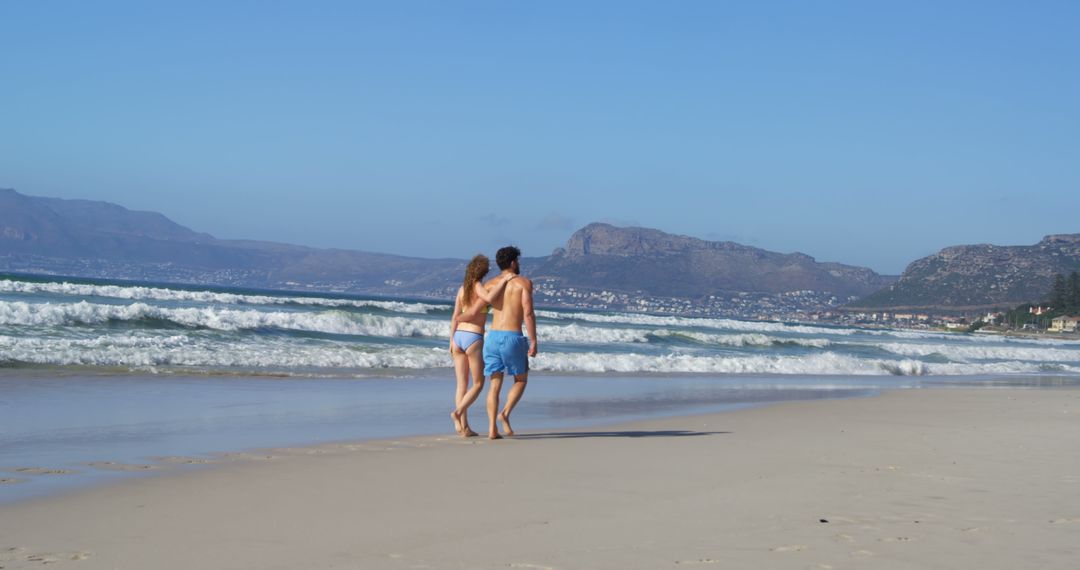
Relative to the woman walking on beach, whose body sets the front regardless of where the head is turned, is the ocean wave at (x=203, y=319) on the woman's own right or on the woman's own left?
on the woman's own left

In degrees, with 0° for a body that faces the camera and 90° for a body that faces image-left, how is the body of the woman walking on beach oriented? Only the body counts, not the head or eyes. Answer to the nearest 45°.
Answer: approximately 225°

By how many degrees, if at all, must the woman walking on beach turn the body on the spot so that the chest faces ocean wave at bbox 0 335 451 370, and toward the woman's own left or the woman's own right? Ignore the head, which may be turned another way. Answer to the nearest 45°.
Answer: approximately 90° to the woman's own left
